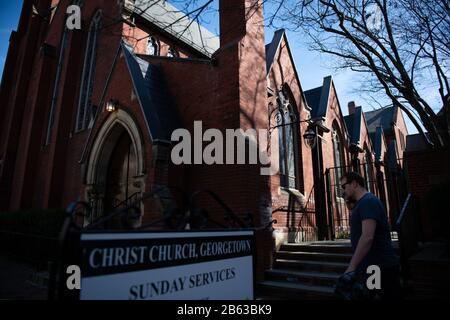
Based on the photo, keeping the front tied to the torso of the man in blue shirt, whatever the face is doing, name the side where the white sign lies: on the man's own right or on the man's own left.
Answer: on the man's own left

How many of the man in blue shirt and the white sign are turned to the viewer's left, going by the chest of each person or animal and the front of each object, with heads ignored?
1

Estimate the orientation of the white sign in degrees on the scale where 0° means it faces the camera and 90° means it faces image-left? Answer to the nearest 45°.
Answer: approximately 315°

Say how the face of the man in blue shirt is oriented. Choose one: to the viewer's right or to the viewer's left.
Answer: to the viewer's left

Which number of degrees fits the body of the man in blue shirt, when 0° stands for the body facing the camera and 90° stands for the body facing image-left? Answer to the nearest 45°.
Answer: approximately 90°

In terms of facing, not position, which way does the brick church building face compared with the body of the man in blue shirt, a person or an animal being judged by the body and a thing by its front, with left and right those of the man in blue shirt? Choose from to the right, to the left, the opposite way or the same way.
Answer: to the left
